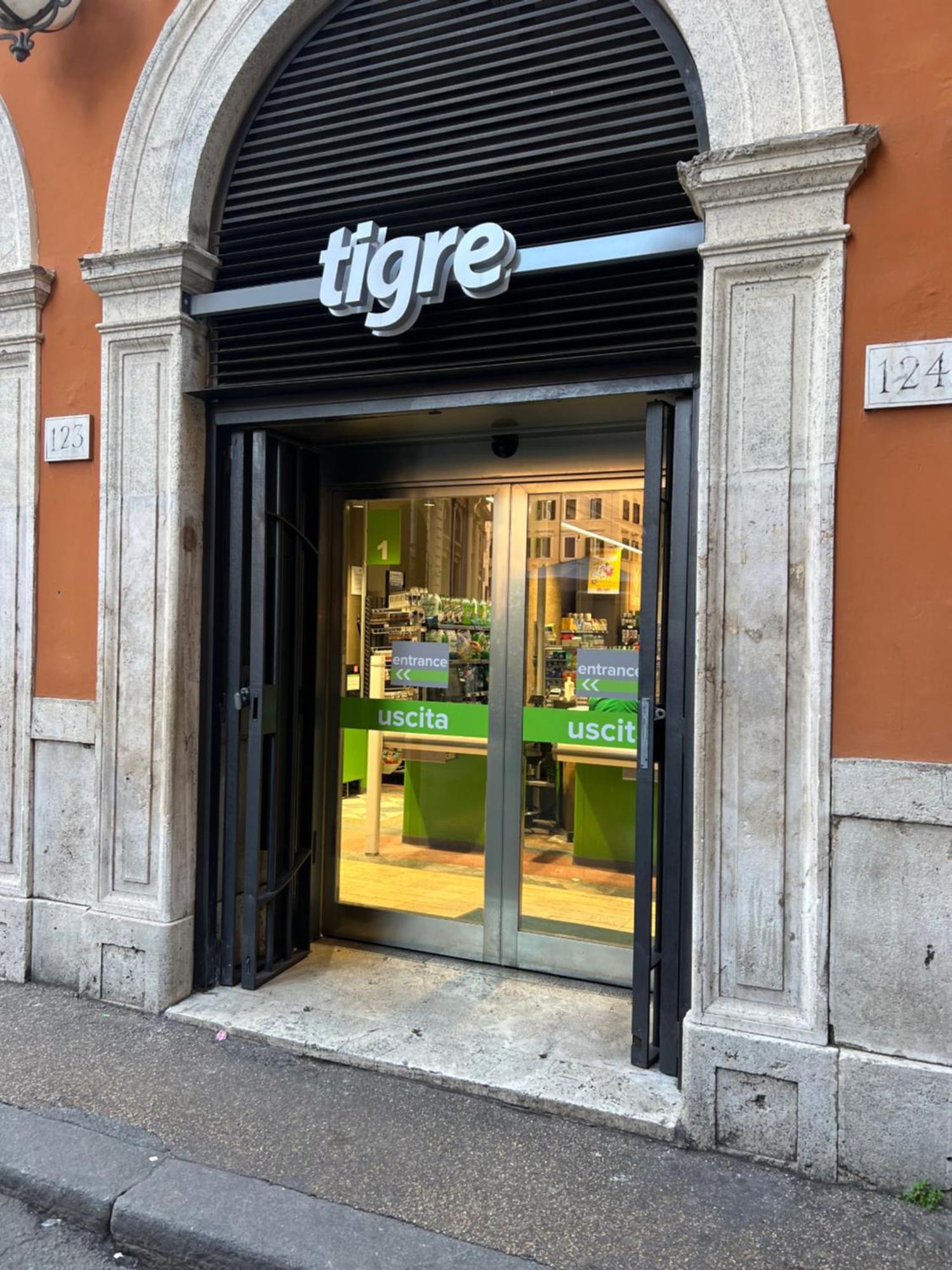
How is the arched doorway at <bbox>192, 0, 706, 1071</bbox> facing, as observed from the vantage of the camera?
facing the viewer and to the left of the viewer

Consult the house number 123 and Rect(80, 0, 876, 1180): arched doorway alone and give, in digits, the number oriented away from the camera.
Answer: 0

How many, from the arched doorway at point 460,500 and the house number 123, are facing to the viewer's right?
0

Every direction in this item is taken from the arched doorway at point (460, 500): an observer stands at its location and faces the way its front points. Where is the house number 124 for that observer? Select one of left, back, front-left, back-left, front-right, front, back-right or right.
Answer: left

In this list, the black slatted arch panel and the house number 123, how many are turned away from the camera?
0
